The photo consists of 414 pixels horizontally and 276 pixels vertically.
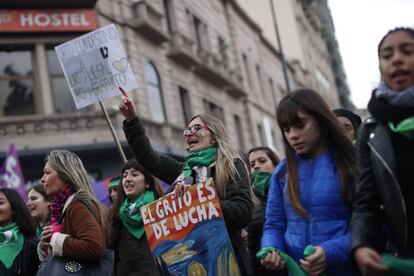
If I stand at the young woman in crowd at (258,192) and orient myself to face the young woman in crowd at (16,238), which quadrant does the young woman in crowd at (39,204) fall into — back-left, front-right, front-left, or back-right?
front-right

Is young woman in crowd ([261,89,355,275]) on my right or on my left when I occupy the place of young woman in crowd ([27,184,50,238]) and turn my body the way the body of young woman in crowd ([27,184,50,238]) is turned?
on my left

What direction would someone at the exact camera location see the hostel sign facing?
facing the viewer

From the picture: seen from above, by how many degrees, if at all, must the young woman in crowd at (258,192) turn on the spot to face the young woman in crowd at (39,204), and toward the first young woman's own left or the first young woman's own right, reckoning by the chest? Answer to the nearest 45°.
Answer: approximately 45° to the first young woman's own right

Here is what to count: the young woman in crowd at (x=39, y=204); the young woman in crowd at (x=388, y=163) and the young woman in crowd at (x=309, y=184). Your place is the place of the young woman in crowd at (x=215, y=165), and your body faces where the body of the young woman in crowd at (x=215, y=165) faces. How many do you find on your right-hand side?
1

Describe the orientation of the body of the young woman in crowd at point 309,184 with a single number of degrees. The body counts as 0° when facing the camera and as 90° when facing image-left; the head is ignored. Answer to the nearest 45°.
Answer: approximately 45°

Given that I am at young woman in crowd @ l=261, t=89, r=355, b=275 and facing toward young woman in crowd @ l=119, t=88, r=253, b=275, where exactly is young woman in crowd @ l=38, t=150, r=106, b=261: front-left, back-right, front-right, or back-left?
front-left

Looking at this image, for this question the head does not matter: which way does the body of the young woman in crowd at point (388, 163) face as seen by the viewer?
toward the camera

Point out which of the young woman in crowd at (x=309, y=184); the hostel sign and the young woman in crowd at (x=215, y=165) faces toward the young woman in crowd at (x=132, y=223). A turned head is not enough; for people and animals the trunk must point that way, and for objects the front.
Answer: the hostel sign

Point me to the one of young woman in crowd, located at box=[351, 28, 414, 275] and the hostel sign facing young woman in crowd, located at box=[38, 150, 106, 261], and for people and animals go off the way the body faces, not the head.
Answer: the hostel sign

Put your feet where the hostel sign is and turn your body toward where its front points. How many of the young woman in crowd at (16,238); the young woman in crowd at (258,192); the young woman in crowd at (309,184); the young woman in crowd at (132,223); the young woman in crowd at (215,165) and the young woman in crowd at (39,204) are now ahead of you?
6

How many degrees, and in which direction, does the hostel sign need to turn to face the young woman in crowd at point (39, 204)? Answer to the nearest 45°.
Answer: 0° — it already faces them

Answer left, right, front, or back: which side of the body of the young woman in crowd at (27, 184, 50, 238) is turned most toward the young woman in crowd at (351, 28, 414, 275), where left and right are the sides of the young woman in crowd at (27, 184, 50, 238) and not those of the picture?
left

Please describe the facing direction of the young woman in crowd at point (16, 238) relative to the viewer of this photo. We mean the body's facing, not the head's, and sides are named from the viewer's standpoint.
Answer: facing the viewer and to the left of the viewer

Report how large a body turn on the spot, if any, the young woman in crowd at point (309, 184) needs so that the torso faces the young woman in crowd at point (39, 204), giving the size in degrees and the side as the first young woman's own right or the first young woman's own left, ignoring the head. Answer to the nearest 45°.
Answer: approximately 90° to the first young woman's own right
